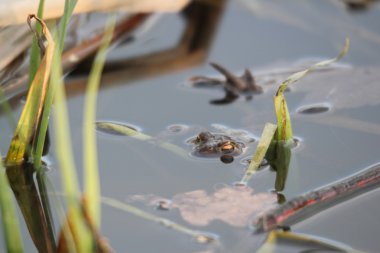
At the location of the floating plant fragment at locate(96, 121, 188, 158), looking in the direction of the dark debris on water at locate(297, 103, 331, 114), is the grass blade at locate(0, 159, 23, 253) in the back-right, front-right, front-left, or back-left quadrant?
back-right

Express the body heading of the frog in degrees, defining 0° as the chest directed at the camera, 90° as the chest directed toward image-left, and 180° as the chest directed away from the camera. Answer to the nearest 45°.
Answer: approximately 45°
